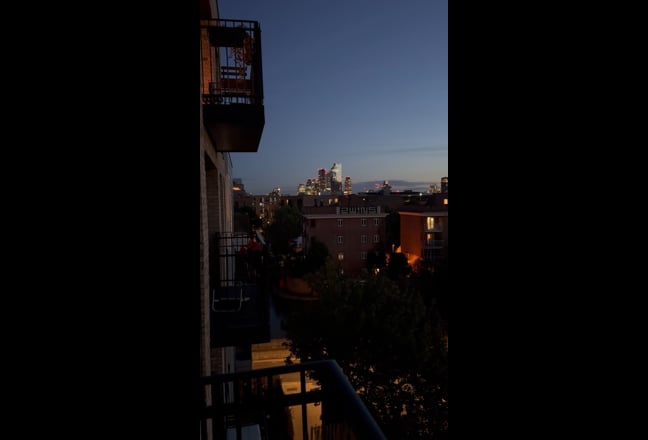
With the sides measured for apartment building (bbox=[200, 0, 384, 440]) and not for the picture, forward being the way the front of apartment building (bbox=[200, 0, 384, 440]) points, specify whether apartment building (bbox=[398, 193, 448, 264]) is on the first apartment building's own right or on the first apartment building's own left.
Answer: on the first apartment building's own left

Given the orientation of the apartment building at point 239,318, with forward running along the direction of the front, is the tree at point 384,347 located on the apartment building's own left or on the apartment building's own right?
on the apartment building's own left

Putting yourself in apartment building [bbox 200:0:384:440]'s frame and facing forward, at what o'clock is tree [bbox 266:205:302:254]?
The tree is roughly at 9 o'clock from the apartment building.

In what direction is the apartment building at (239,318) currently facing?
to the viewer's right

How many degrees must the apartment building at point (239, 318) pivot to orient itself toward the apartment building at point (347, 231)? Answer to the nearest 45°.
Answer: approximately 90° to its left
